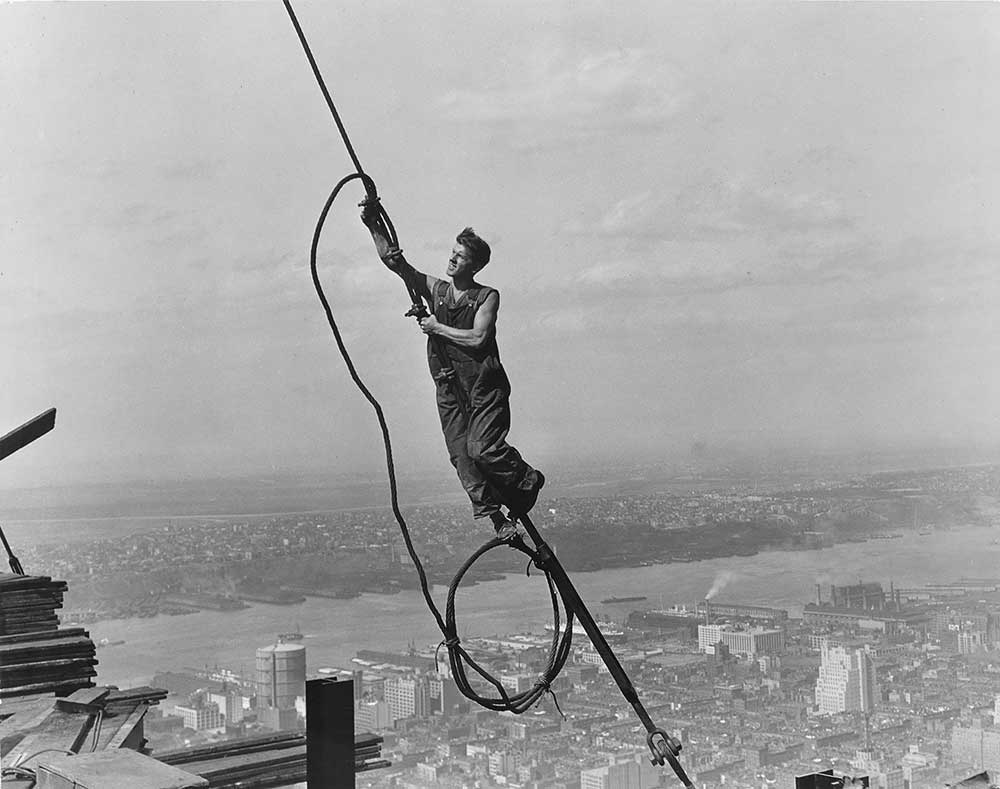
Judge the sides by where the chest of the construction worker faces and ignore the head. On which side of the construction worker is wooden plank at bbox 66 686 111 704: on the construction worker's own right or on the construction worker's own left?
on the construction worker's own right

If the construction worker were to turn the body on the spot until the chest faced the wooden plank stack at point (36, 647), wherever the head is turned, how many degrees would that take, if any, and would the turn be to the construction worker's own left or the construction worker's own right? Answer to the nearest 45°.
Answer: approximately 90° to the construction worker's own right

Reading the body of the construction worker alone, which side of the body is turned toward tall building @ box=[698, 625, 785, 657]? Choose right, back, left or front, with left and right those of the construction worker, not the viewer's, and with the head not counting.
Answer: back

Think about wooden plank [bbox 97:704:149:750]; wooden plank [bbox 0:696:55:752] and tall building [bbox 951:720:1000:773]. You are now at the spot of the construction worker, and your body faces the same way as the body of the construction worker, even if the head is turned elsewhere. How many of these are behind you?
1

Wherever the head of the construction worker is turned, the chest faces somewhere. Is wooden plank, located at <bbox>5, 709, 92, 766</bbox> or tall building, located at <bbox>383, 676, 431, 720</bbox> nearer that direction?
the wooden plank

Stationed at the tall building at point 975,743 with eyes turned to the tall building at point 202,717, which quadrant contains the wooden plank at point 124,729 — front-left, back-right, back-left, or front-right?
front-left

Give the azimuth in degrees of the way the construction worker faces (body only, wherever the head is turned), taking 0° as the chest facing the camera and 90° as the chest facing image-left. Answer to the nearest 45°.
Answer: approximately 45°

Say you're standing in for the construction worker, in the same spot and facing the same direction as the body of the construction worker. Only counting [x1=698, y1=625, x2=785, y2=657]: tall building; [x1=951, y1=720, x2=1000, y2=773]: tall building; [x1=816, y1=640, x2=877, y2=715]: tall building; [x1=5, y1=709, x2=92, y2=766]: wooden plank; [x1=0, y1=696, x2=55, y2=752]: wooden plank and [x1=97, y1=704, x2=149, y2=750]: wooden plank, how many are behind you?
3

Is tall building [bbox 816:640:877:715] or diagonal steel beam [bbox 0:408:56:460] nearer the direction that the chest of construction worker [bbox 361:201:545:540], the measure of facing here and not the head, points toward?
the diagonal steel beam

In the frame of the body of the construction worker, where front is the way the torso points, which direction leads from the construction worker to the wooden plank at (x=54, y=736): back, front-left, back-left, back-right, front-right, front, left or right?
front-right

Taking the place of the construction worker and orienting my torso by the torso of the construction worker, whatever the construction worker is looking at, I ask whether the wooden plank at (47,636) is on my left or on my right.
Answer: on my right

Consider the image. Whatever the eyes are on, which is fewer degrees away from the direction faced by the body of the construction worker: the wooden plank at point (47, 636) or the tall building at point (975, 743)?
the wooden plank
